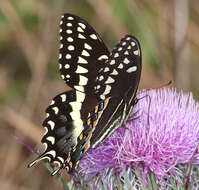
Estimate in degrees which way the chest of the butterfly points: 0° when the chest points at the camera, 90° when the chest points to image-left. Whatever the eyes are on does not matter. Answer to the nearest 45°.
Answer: approximately 270°
